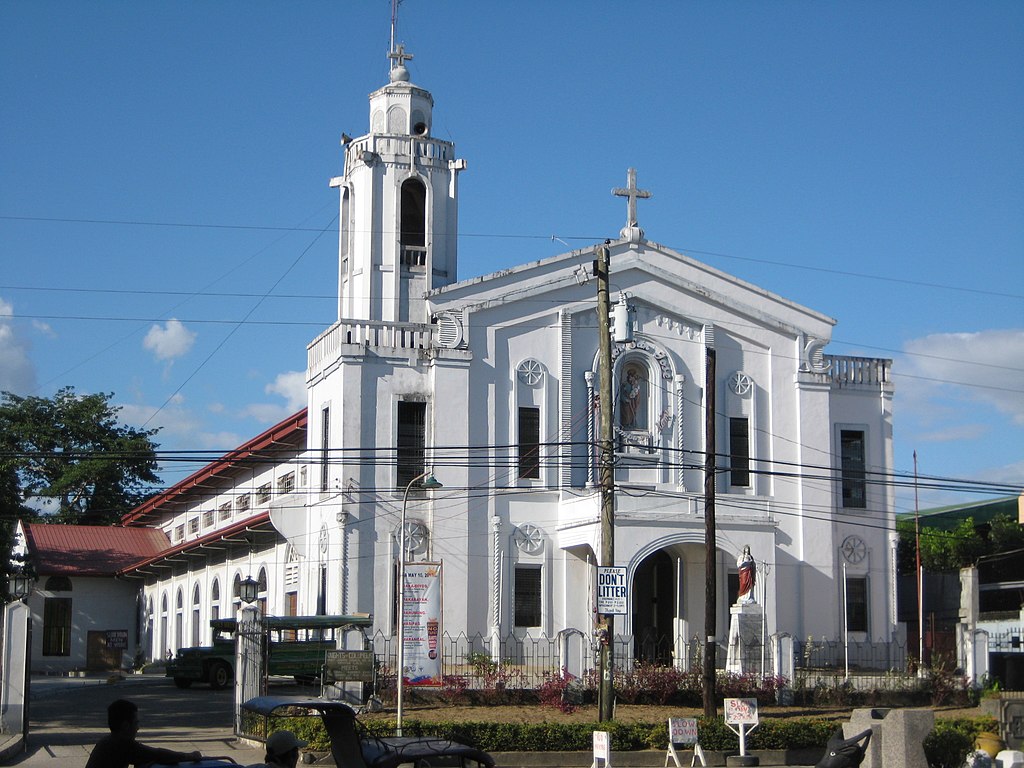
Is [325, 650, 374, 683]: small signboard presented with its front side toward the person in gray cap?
yes

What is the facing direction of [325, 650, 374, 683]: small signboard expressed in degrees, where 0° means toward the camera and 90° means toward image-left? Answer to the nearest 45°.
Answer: approximately 0°

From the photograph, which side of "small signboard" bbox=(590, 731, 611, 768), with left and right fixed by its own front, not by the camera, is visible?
front

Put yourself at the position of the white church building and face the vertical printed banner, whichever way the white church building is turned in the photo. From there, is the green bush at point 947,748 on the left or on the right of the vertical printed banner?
left

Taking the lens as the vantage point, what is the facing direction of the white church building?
facing the viewer and to the right of the viewer

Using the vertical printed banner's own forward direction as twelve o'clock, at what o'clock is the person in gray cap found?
The person in gray cap is roughly at 12 o'clock from the vertical printed banner.

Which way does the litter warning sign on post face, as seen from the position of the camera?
facing the viewer

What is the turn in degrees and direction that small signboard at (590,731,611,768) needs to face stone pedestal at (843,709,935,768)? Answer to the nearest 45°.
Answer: approximately 45° to its left

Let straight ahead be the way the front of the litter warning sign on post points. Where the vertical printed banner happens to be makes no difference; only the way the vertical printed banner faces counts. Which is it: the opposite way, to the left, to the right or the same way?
the same way

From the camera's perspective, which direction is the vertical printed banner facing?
toward the camera

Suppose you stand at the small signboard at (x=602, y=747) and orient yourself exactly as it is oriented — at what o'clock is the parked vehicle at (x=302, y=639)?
The parked vehicle is roughly at 5 o'clock from the small signboard.

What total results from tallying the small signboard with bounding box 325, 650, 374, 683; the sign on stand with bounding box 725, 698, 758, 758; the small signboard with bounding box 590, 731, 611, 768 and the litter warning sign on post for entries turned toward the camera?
4

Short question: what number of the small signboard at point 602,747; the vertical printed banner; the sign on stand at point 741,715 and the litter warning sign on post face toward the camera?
4

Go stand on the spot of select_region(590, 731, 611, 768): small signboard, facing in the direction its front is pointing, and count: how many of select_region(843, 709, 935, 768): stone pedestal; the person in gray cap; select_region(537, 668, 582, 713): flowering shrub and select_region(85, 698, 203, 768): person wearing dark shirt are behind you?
1

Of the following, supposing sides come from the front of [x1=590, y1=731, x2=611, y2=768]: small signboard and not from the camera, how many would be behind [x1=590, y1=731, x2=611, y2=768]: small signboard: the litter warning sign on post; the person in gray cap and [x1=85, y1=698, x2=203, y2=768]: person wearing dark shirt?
1

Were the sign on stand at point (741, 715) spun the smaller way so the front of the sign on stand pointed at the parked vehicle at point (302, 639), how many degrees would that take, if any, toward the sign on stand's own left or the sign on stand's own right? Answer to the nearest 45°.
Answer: approximately 135° to the sign on stand's own right

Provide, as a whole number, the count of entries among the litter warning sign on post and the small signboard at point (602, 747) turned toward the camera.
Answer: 2

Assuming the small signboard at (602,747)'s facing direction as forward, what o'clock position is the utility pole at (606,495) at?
The utility pole is roughly at 6 o'clock from the small signboard.
